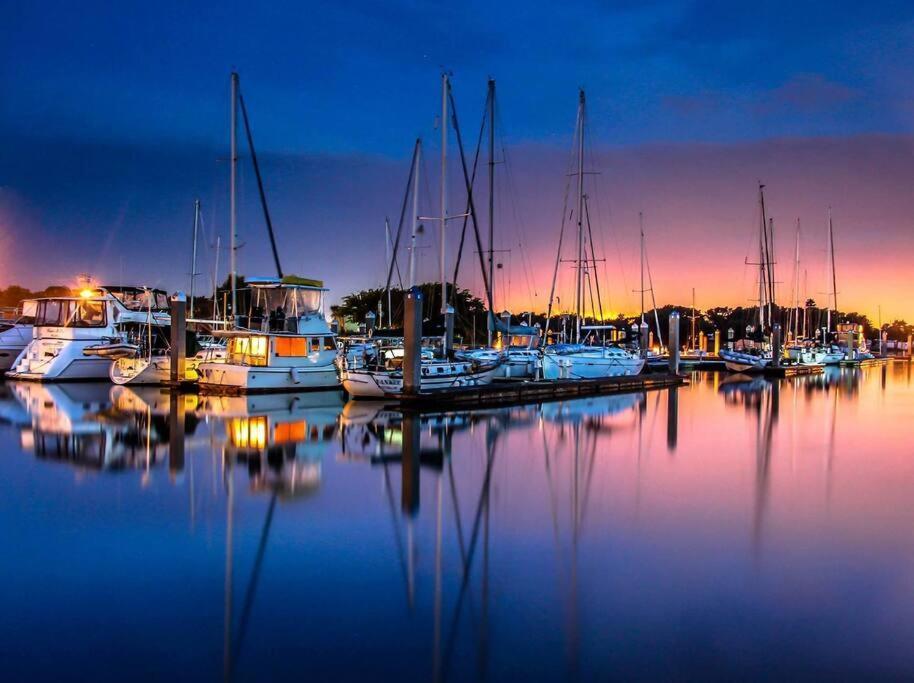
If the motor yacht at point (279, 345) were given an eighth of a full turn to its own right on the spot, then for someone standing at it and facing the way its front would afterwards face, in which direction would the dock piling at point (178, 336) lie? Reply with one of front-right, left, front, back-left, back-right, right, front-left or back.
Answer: back

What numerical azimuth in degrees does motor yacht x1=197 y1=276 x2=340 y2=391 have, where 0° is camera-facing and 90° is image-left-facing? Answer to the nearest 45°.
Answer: approximately 225°

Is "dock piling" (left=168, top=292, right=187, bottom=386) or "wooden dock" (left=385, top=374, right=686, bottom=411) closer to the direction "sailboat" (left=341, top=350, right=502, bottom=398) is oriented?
the wooden dock

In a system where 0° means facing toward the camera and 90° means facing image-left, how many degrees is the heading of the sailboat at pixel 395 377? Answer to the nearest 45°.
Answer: approximately 225°

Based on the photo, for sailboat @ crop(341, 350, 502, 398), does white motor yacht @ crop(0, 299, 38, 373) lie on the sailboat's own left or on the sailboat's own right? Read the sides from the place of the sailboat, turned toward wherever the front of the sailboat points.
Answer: on the sailboat's own left

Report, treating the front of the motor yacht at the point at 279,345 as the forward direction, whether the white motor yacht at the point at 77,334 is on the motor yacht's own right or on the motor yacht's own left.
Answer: on the motor yacht's own left

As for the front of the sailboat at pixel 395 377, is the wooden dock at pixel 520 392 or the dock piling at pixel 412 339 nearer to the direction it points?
the wooden dock
